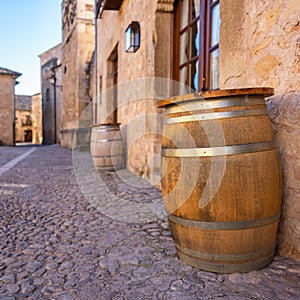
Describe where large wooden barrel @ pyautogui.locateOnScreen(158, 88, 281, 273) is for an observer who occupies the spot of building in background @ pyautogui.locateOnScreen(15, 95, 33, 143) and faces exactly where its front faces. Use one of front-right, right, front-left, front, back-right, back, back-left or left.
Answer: front

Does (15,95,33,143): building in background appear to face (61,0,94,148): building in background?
yes

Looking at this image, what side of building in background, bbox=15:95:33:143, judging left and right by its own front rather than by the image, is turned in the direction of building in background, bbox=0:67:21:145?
front

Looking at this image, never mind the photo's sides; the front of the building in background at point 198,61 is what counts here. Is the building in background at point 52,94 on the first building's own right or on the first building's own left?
on the first building's own right

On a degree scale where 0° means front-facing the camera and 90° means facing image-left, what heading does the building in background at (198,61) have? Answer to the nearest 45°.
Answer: approximately 45°

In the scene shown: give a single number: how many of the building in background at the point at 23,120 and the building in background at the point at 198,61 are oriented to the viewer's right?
0

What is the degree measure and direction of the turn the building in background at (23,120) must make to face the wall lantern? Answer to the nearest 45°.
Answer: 0° — it already faces it

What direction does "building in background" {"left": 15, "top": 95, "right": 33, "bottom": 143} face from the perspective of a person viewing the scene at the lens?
facing the viewer

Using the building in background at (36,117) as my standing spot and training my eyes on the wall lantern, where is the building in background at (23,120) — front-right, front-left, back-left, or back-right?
back-right

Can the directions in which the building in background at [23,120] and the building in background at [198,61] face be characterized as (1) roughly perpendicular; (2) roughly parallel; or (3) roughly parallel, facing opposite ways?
roughly perpendicular
